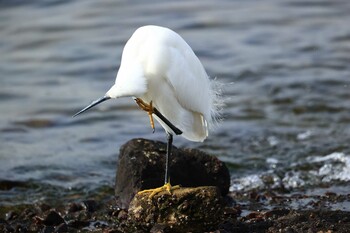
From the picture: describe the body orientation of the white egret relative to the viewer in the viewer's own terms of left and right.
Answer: facing to the left of the viewer

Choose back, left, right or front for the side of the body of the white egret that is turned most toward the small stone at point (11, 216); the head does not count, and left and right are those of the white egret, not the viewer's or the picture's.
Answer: front
